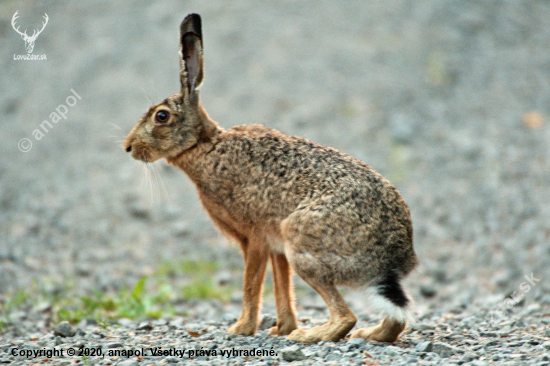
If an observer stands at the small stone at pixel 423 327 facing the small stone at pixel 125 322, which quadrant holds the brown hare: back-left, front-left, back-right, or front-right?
front-left

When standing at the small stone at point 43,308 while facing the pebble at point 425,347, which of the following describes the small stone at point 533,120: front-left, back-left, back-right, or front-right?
front-left

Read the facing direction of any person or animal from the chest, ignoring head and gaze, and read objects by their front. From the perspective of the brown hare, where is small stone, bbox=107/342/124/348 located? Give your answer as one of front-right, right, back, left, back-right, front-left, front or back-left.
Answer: front

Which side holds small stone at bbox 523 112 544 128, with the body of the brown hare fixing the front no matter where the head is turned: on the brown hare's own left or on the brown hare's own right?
on the brown hare's own right

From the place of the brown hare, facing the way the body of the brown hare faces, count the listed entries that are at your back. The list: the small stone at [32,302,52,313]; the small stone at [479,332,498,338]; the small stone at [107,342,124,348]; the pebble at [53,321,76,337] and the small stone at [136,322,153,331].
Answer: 1

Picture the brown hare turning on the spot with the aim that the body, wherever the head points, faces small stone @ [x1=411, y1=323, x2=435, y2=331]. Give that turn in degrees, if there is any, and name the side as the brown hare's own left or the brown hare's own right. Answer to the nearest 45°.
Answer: approximately 135° to the brown hare's own right

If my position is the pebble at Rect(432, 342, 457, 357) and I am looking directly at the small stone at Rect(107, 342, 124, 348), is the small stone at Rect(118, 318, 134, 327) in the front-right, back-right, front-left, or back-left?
front-right

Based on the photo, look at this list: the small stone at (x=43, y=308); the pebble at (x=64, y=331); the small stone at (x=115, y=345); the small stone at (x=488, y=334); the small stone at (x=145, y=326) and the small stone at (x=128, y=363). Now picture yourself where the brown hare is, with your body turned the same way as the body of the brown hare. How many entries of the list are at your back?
1

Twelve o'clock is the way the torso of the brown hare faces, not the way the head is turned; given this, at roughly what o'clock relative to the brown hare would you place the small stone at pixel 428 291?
The small stone is roughly at 4 o'clock from the brown hare.

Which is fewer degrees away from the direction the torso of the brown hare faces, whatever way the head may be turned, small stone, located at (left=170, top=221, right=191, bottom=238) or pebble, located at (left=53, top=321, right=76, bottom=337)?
the pebble

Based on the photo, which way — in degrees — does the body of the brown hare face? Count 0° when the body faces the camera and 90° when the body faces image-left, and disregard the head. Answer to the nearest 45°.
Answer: approximately 90°

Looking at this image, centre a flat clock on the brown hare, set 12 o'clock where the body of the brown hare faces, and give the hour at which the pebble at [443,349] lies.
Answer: The pebble is roughly at 7 o'clock from the brown hare.

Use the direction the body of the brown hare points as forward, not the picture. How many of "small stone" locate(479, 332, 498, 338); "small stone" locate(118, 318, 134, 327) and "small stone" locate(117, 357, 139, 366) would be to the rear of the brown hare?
1
